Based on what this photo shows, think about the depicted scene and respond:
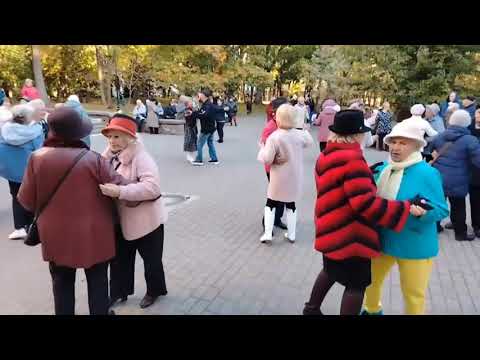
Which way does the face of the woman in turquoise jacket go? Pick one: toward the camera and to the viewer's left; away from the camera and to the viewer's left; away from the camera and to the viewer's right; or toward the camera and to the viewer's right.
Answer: toward the camera and to the viewer's left

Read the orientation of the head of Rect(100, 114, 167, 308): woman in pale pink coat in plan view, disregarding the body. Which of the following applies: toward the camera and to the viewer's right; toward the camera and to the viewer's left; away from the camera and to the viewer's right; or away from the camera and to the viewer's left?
toward the camera and to the viewer's left

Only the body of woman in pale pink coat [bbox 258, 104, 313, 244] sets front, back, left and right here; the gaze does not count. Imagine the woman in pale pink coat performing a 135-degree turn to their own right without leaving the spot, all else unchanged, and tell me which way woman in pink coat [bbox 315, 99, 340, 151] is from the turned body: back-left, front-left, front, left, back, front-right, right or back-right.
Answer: back-left

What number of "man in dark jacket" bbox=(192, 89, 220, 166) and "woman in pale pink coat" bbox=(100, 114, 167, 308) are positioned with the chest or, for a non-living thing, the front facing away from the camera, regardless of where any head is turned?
0

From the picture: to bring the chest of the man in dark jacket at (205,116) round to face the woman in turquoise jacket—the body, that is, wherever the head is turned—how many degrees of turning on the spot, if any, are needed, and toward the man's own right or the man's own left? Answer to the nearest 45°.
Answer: approximately 90° to the man's own left

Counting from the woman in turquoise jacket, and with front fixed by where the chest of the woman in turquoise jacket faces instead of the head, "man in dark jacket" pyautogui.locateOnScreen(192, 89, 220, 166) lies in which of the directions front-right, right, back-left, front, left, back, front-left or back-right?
right

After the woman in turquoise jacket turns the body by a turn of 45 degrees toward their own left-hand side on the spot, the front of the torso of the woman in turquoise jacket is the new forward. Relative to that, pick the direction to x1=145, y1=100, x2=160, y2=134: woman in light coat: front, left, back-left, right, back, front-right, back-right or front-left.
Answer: back-right

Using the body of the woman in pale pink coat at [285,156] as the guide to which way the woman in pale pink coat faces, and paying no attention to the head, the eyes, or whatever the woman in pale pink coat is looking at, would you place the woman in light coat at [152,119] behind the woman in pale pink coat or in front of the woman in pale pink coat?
in front

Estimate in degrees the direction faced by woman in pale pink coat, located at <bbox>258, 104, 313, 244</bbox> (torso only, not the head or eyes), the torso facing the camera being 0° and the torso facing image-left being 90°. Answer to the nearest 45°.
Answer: approximately 180°

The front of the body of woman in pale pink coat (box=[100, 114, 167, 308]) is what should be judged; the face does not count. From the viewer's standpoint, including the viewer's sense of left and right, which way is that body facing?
facing the viewer and to the left of the viewer

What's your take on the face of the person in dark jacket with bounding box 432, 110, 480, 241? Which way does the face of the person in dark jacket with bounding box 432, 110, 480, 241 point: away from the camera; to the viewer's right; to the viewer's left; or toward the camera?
away from the camera

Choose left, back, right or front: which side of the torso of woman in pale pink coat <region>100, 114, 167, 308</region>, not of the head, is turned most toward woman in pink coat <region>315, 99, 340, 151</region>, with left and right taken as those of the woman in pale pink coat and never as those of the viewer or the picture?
back

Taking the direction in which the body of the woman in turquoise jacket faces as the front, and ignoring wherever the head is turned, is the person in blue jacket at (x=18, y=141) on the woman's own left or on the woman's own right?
on the woman's own right

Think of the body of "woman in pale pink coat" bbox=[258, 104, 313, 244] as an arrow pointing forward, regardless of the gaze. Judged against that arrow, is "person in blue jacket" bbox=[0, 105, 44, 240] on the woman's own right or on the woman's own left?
on the woman's own left

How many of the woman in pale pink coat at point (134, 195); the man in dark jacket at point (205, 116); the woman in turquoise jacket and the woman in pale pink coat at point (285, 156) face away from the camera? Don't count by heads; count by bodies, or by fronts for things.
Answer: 1
